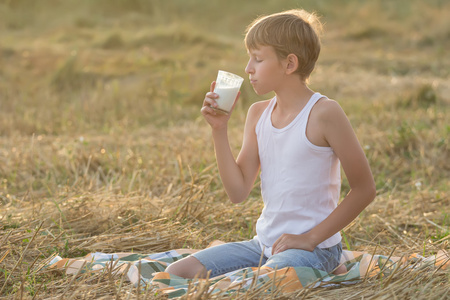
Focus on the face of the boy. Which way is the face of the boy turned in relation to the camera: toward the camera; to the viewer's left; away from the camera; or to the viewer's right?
to the viewer's left

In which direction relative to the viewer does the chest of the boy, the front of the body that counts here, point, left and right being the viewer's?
facing the viewer and to the left of the viewer
